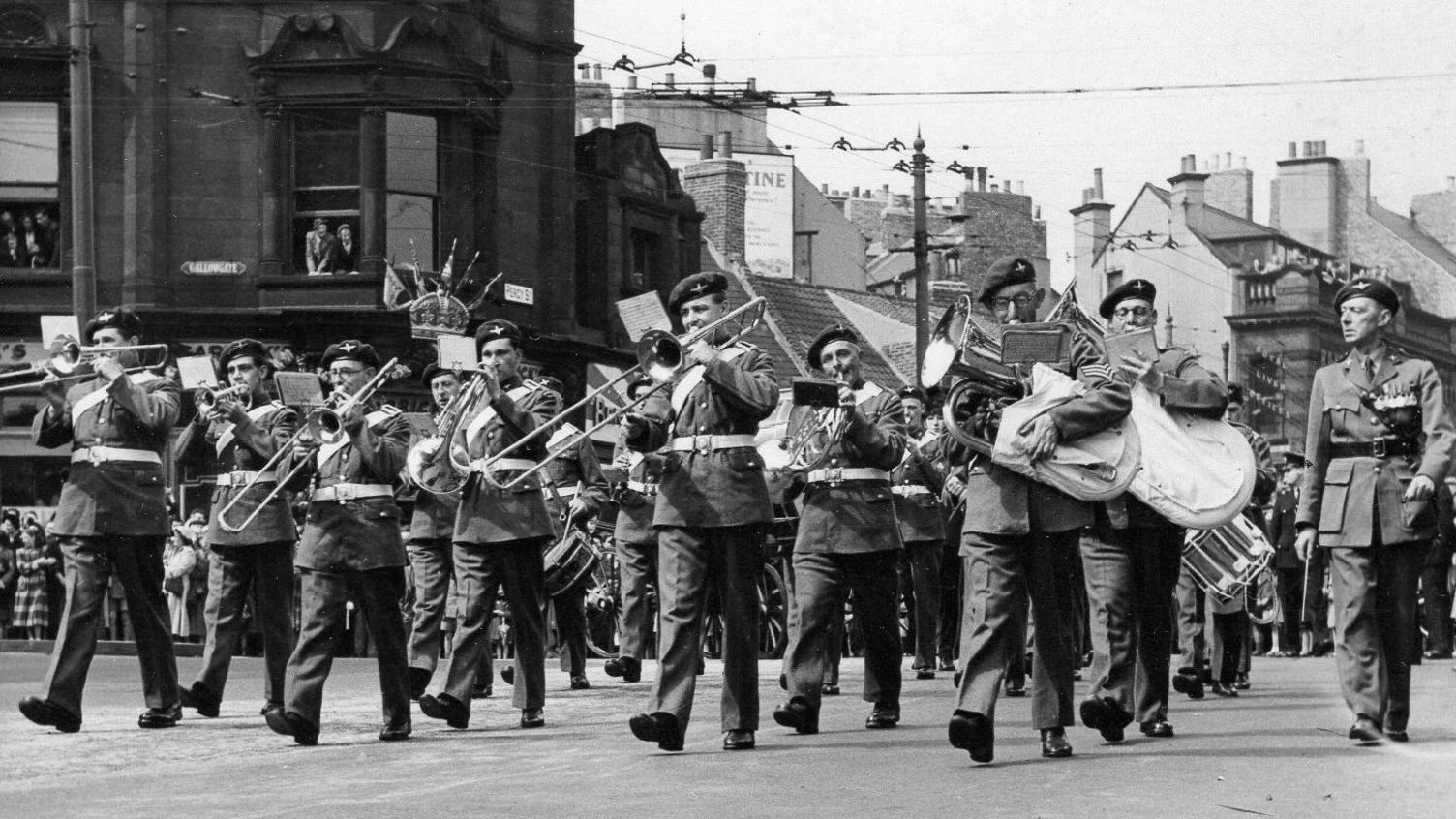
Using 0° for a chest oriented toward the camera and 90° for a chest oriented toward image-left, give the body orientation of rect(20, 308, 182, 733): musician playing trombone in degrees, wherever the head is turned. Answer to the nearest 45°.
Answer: approximately 45°

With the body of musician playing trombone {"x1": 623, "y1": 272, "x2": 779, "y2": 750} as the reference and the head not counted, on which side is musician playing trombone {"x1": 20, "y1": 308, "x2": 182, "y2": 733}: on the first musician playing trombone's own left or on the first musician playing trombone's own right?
on the first musician playing trombone's own right

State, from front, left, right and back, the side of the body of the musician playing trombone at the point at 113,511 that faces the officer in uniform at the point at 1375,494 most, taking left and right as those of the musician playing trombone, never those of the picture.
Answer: left

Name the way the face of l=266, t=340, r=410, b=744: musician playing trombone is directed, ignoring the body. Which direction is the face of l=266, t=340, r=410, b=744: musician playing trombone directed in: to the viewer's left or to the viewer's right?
to the viewer's left

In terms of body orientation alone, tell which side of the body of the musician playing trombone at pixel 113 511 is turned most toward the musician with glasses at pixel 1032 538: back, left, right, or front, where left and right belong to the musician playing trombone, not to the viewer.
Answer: left

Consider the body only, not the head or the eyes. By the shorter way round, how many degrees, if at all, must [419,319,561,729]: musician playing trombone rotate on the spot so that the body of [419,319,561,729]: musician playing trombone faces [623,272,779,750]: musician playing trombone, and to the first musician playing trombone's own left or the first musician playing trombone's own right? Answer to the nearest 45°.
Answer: approximately 90° to the first musician playing trombone's own left
